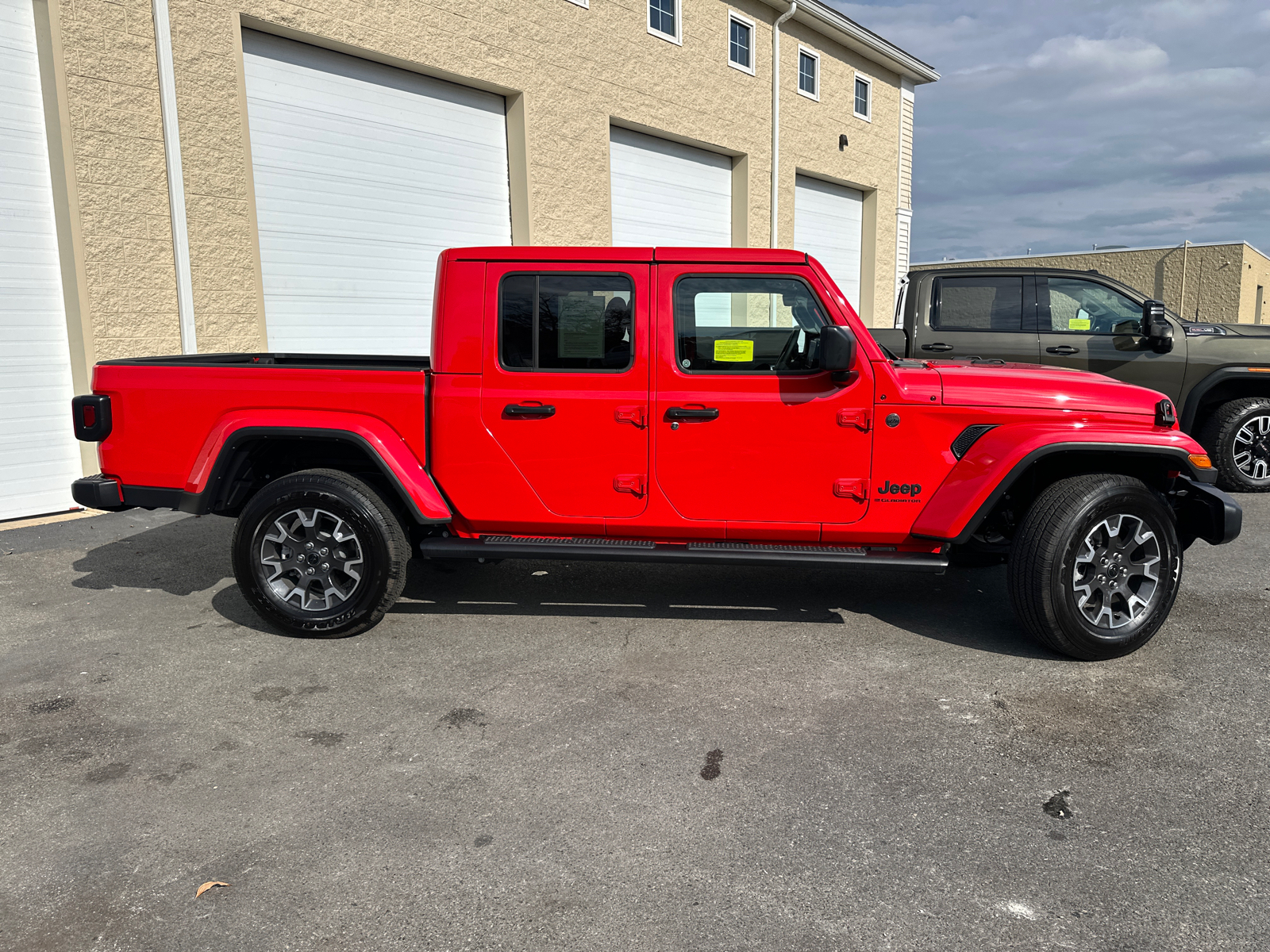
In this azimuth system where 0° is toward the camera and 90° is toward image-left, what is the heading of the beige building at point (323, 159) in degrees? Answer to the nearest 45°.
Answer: approximately 315°

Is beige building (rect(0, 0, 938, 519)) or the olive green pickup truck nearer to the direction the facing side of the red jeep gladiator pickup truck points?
the olive green pickup truck

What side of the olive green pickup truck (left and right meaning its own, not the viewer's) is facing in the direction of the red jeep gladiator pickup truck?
right

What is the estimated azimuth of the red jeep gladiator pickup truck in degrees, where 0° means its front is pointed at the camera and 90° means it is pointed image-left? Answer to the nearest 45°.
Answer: approximately 270°

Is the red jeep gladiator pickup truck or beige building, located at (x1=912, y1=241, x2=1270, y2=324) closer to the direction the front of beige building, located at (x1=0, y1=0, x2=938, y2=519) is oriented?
the red jeep gladiator pickup truck

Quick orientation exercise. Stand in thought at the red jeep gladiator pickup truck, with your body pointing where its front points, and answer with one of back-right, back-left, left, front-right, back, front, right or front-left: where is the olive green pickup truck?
front-left

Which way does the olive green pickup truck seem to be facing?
to the viewer's right

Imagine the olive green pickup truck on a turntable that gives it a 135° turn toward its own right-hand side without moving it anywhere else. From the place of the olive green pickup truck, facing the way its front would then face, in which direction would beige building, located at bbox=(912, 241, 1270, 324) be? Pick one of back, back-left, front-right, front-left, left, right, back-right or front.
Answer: back-right

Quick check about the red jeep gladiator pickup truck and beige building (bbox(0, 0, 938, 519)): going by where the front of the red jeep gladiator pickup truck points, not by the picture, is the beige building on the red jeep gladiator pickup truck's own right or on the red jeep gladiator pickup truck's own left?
on the red jeep gladiator pickup truck's own left

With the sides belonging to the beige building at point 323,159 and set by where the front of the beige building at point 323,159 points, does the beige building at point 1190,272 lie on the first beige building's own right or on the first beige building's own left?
on the first beige building's own left

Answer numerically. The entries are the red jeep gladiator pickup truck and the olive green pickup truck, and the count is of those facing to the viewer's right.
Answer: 2

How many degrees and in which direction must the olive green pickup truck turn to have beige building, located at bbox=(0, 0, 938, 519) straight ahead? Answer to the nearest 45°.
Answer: approximately 180°

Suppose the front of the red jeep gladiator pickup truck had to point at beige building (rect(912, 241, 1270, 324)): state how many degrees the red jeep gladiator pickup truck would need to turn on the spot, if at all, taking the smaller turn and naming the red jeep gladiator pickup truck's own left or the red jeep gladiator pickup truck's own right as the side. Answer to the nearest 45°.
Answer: approximately 45° to the red jeep gladiator pickup truck's own left
